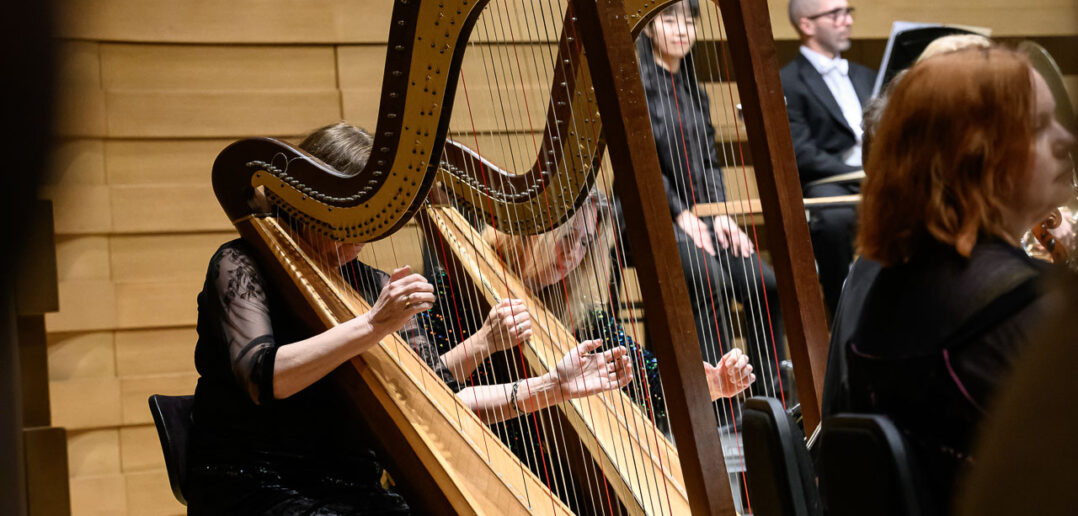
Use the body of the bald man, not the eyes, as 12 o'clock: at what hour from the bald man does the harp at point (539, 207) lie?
The harp is roughly at 2 o'clock from the bald man.
